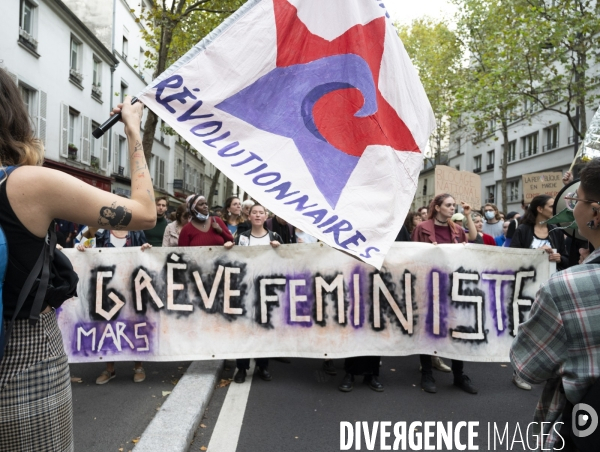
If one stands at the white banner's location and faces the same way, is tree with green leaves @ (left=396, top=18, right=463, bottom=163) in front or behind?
behind

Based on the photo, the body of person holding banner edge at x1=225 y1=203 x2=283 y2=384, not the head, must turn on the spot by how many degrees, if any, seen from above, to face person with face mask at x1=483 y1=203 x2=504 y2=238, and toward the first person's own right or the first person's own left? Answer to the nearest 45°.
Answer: approximately 135° to the first person's own left

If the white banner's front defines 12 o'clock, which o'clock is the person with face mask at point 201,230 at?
The person with face mask is roughly at 4 o'clock from the white banner.

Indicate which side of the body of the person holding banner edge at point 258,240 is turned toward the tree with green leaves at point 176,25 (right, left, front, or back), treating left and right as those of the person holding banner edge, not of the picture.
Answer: back

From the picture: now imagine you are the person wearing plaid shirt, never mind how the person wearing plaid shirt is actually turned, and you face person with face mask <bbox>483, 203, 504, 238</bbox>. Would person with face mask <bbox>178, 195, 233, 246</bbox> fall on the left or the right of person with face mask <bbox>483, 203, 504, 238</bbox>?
left

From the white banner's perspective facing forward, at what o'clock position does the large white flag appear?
The large white flag is roughly at 12 o'clock from the white banner.

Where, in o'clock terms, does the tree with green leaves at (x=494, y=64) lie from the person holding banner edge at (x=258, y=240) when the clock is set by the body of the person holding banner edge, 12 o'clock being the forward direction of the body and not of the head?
The tree with green leaves is roughly at 7 o'clock from the person holding banner edge.

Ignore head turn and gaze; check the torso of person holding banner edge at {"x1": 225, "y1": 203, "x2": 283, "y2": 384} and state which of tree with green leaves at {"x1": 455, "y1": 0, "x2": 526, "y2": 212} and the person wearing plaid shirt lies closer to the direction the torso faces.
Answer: the person wearing plaid shirt

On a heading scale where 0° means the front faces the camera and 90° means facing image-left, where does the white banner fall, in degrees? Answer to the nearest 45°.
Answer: approximately 0°
